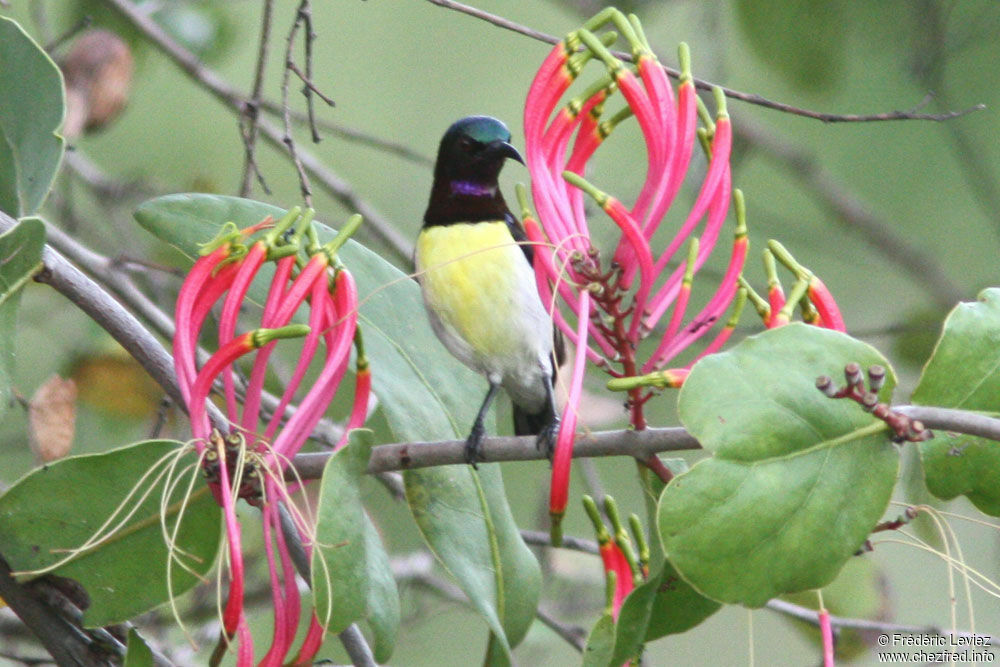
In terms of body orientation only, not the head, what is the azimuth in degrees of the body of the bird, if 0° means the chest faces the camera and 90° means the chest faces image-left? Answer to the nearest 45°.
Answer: approximately 0°

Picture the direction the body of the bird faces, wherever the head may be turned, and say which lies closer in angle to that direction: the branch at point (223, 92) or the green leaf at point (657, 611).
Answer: the green leaf

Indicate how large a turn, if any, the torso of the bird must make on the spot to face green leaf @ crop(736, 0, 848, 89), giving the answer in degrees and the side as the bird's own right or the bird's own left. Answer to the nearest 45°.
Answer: approximately 135° to the bird's own left

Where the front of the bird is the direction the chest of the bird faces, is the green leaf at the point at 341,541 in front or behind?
in front

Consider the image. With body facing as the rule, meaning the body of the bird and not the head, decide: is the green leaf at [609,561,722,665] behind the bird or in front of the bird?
in front

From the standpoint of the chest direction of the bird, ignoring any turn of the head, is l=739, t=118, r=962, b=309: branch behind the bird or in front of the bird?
behind

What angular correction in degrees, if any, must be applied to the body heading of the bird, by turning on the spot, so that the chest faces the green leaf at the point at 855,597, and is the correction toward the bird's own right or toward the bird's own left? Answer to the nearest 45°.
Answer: approximately 135° to the bird's own left

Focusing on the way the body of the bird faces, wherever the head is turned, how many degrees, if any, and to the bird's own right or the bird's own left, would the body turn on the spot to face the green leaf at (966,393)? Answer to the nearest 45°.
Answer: approximately 45° to the bird's own left
